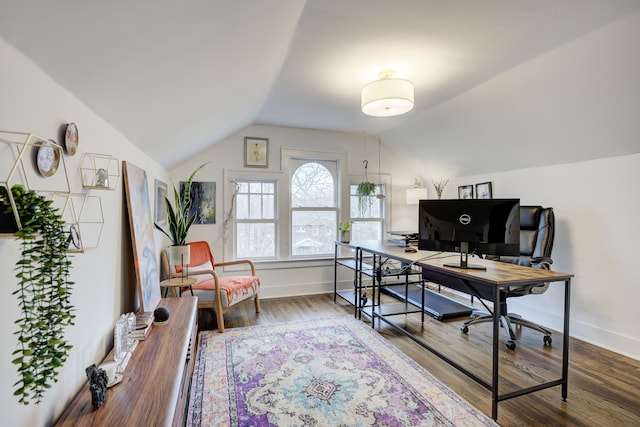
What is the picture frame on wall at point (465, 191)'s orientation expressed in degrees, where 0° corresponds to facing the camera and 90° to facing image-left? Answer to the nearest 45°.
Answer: approximately 45°

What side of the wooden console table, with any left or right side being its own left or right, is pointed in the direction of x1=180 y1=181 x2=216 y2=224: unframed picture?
left

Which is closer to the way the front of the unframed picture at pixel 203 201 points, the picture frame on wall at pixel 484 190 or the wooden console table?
the wooden console table

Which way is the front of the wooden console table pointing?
to the viewer's right

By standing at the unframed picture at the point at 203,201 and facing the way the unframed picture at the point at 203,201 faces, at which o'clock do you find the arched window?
The arched window is roughly at 9 o'clock from the unframed picture.

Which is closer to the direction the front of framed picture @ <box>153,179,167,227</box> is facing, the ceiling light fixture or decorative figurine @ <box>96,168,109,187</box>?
the ceiling light fixture

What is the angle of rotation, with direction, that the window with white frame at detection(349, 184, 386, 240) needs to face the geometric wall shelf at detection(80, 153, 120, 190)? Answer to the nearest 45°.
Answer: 0° — it already faces it

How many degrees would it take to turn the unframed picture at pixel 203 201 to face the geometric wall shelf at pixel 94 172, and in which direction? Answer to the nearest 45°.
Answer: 0° — it already faces it
